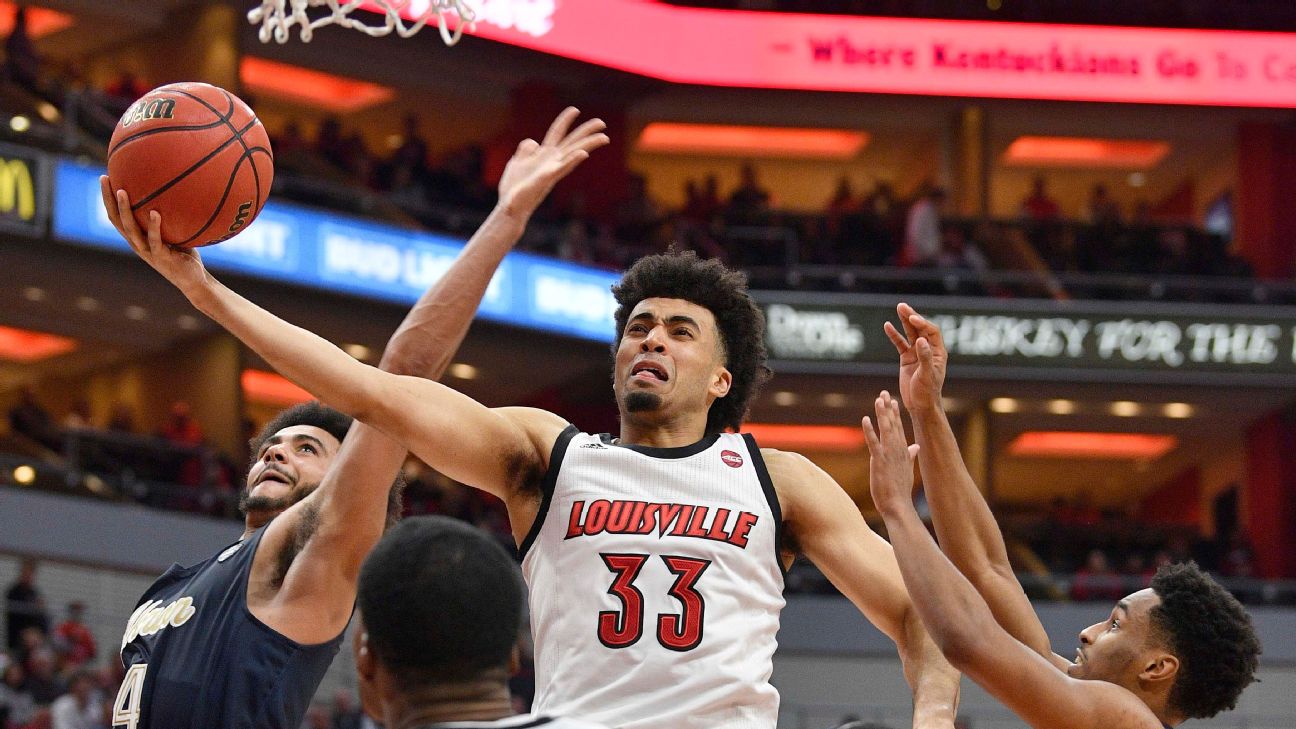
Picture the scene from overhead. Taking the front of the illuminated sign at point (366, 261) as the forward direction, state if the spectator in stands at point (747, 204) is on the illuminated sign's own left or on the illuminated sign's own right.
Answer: on the illuminated sign's own left

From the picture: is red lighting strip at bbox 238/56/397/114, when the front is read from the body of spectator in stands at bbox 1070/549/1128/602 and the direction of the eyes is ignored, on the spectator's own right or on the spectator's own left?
on the spectator's own right

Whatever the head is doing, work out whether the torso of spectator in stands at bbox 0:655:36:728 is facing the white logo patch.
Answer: yes

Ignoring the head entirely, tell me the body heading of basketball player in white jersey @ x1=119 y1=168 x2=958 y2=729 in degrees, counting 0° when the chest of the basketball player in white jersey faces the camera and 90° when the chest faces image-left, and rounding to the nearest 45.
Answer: approximately 0°

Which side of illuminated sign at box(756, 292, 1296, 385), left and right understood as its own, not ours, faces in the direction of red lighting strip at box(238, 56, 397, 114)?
right

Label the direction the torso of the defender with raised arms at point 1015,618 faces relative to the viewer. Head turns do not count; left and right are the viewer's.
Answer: facing to the left of the viewer

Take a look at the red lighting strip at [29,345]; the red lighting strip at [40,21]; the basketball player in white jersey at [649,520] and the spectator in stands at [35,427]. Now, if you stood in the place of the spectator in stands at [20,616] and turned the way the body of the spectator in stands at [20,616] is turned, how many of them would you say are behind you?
3

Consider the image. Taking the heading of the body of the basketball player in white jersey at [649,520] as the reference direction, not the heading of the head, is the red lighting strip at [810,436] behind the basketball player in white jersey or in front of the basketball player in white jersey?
behind

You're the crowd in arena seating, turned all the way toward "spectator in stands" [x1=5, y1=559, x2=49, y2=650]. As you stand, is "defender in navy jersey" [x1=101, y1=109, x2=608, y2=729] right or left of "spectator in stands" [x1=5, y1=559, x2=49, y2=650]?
left

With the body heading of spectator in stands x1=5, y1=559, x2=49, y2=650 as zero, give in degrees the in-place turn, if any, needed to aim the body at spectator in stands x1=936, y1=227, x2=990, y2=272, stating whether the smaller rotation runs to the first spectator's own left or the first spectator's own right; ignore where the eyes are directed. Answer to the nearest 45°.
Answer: approximately 90° to the first spectator's own left
